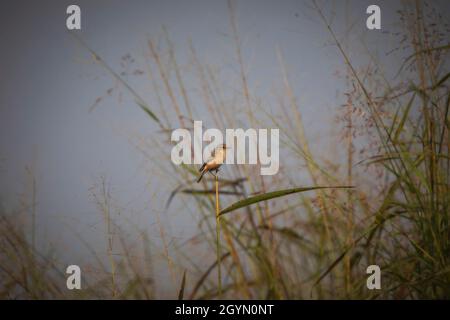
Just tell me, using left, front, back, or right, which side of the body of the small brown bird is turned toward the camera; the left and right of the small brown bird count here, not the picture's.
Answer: right
